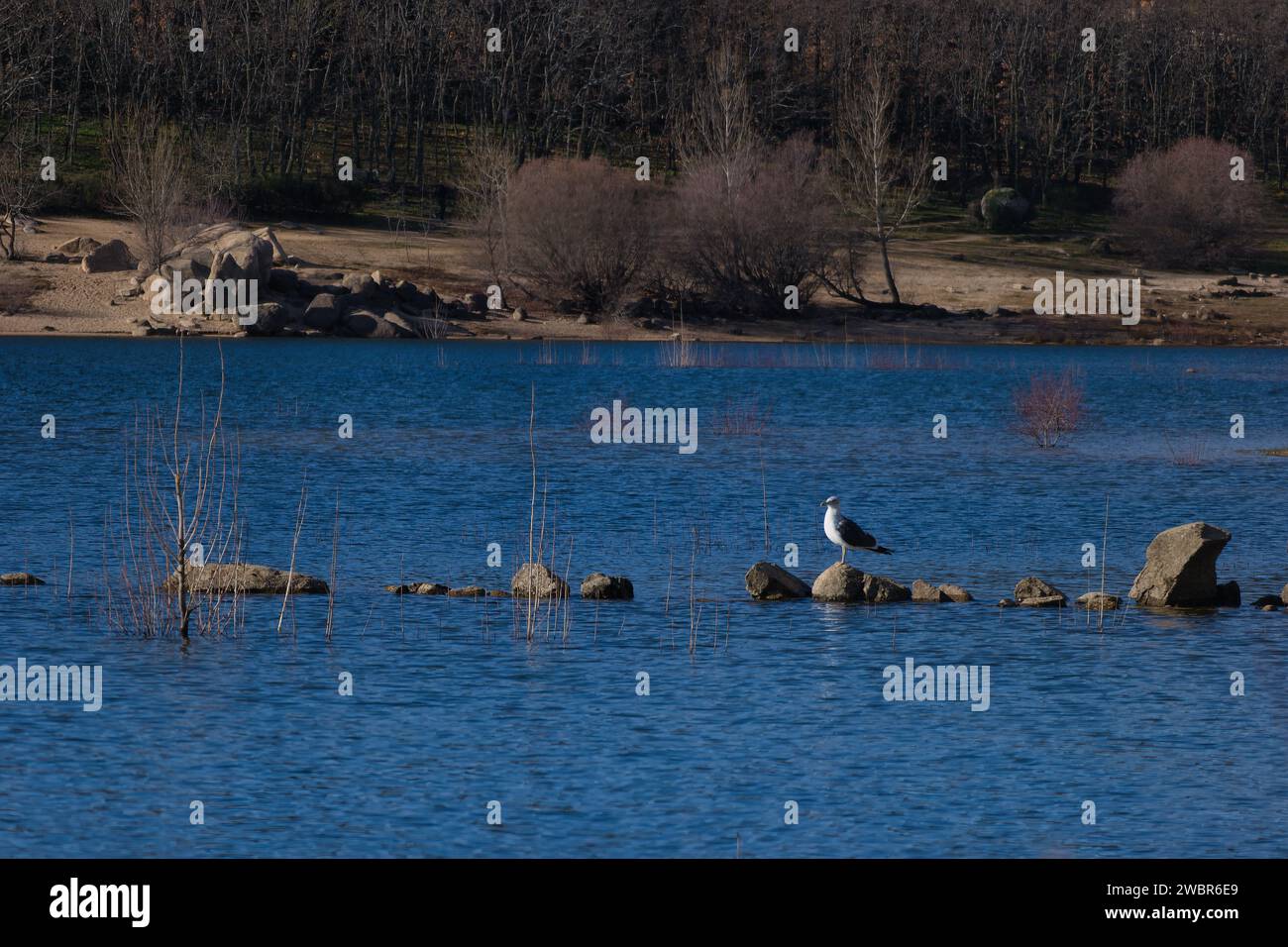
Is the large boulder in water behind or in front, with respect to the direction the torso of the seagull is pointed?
behind

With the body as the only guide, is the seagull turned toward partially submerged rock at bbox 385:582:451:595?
yes

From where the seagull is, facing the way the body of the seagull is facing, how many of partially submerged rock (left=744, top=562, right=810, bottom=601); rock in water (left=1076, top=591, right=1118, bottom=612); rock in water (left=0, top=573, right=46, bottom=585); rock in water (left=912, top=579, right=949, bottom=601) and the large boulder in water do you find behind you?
3

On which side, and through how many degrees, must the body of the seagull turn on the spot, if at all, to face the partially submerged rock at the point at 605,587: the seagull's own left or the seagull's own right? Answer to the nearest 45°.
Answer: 0° — it already faces it

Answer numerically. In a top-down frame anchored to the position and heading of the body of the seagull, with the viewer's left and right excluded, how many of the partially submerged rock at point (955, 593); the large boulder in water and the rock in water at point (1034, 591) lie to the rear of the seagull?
3

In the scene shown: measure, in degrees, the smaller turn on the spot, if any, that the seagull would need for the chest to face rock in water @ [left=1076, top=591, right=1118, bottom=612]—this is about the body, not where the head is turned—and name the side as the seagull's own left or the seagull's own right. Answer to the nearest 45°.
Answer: approximately 180°

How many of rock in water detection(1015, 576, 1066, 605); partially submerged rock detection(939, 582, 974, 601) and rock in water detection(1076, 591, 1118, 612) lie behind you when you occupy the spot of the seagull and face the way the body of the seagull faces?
3

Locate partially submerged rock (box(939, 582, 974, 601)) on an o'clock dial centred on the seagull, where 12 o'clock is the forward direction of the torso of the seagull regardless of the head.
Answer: The partially submerged rock is roughly at 6 o'clock from the seagull.

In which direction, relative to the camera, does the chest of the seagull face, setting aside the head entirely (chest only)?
to the viewer's left

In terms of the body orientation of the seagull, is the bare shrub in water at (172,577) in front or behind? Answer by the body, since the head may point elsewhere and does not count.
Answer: in front

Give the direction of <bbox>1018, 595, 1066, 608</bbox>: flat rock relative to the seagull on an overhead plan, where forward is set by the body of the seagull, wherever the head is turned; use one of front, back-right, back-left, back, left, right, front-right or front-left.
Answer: back

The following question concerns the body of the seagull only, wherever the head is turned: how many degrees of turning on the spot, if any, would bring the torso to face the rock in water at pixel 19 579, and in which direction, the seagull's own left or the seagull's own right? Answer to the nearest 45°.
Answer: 0° — it already faces it
